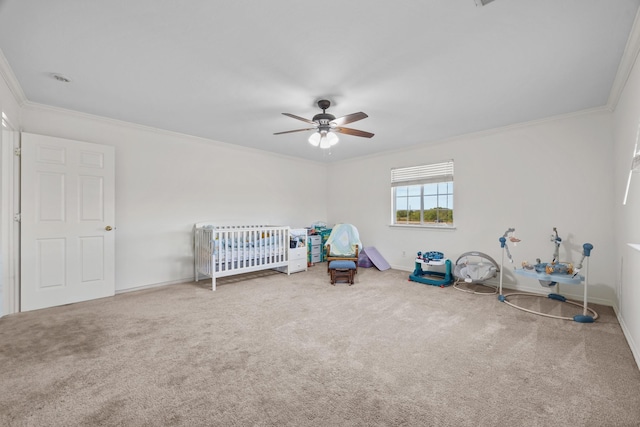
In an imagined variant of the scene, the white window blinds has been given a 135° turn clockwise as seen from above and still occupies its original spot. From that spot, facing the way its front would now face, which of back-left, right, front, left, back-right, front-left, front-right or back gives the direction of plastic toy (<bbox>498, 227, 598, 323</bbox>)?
back-right
